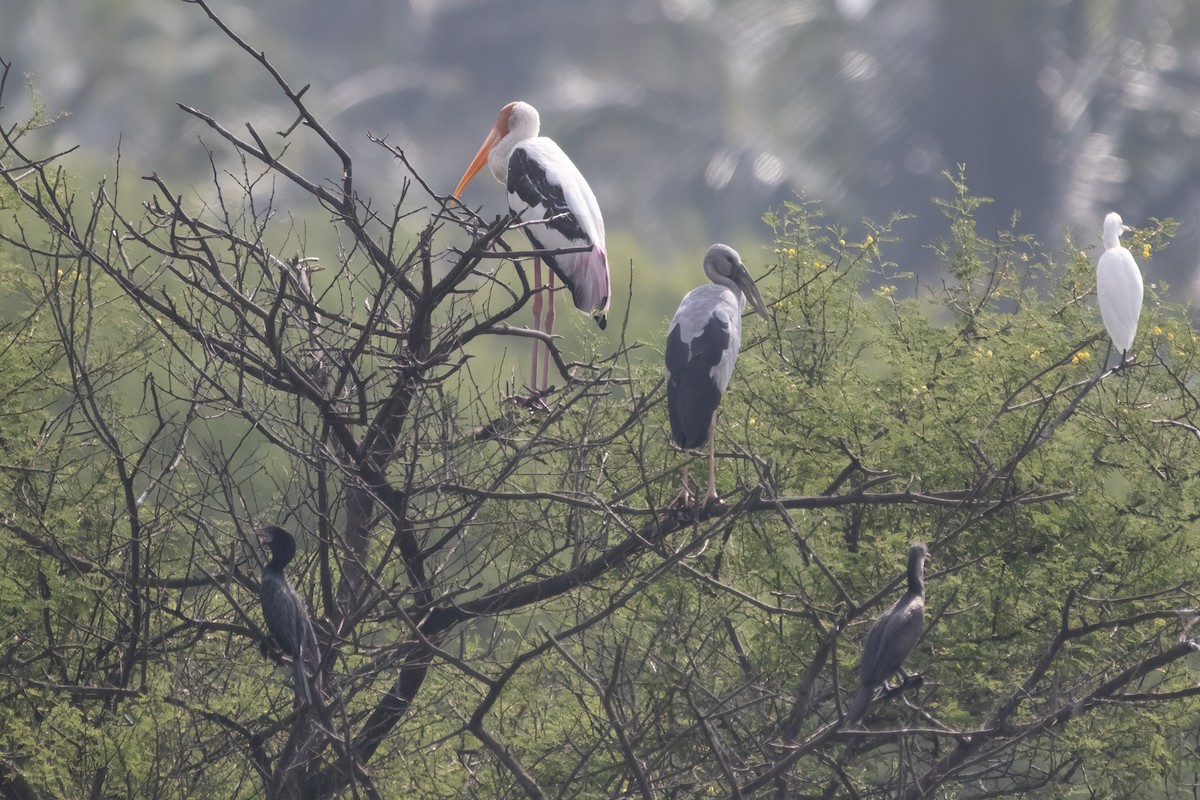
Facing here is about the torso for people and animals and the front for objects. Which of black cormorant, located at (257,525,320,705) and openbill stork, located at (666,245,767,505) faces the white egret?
the openbill stork

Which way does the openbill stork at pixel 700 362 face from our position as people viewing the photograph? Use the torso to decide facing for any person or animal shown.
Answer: facing away from the viewer and to the right of the viewer

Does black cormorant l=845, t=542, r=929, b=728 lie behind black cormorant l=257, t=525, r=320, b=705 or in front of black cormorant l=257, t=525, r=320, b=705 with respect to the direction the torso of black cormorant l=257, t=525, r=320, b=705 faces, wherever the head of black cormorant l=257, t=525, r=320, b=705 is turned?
behind
